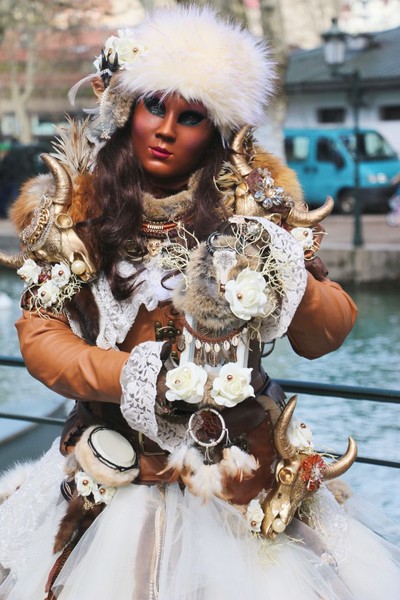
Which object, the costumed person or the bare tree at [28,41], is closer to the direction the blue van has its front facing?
the costumed person

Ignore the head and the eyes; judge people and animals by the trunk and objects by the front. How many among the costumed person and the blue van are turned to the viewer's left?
0

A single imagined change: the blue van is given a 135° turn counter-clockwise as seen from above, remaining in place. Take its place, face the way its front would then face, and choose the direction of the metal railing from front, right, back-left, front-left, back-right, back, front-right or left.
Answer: back

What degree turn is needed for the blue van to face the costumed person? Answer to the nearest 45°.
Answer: approximately 45° to its right

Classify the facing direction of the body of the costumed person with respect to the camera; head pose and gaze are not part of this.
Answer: toward the camera
